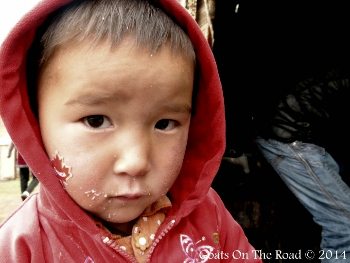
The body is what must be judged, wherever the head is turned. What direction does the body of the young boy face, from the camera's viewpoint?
toward the camera
